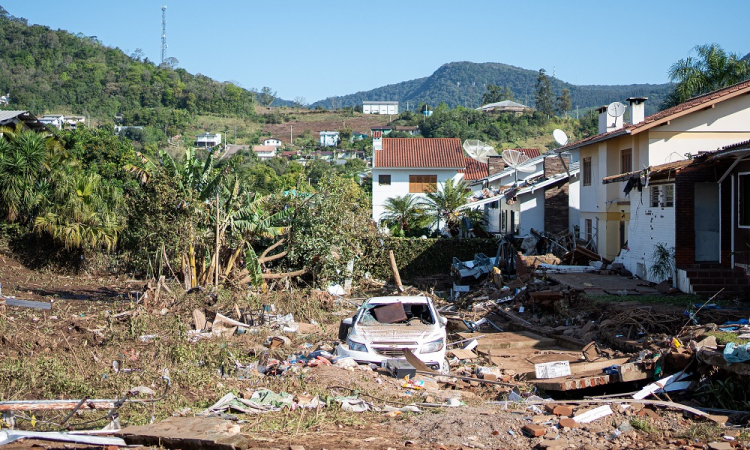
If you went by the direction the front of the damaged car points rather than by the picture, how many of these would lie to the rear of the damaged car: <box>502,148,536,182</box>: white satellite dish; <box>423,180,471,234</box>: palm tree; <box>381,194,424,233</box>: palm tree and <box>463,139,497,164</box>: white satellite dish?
4

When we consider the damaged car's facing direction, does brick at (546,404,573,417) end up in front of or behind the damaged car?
in front

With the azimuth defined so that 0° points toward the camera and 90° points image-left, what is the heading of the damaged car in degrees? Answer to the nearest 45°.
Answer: approximately 0°

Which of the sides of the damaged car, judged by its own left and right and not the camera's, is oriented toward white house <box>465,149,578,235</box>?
back

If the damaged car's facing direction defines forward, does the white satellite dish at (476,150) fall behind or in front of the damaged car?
behind

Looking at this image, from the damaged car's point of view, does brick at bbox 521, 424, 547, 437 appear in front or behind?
in front

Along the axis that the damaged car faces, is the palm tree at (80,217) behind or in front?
behind

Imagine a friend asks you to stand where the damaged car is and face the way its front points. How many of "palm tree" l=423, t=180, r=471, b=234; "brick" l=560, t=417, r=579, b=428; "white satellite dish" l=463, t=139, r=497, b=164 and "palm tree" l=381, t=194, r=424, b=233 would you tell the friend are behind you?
3

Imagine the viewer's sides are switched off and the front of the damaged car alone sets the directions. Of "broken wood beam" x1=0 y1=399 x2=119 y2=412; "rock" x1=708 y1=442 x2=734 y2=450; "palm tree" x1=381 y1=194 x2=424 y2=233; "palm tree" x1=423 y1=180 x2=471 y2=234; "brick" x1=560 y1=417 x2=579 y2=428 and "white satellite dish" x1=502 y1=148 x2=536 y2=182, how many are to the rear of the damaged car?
3

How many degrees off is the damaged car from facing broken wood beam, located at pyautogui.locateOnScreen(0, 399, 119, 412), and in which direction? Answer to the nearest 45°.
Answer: approximately 45° to its right

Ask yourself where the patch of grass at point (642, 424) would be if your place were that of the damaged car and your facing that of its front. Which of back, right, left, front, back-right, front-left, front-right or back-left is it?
front-left

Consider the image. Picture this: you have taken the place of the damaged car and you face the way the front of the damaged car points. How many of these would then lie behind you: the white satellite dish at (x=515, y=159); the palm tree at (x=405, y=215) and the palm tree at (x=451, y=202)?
3

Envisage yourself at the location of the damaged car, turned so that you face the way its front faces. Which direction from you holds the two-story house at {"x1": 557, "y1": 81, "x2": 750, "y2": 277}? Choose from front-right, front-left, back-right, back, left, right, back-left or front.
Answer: back-left

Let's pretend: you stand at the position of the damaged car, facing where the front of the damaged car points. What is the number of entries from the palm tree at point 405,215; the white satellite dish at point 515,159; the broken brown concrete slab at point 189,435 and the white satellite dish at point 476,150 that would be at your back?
3

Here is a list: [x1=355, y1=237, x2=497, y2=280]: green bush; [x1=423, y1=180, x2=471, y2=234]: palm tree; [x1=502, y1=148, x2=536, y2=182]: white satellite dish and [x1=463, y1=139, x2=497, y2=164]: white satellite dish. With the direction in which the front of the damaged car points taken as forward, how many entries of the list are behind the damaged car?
4

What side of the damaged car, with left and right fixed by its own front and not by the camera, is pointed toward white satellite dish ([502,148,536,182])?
back

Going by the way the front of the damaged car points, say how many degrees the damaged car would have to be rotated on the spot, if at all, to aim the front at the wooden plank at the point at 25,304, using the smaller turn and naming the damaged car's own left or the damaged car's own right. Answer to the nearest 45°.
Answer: approximately 135° to the damaged car's own right
